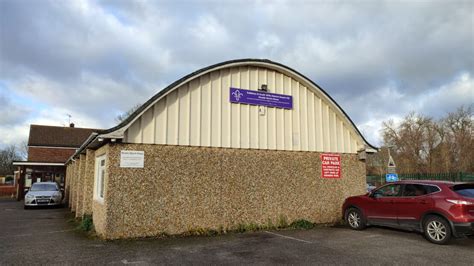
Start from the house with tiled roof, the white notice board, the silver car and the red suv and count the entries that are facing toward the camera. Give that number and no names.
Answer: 3

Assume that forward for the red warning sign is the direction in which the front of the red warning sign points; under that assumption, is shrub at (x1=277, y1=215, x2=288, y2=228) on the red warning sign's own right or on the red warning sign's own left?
on the red warning sign's own right

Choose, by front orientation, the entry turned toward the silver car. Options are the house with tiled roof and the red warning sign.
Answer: the house with tiled roof

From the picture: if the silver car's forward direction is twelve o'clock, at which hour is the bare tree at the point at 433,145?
The bare tree is roughly at 9 o'clock from the silver car.

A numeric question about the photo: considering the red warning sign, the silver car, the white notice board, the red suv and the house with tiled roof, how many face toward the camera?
4

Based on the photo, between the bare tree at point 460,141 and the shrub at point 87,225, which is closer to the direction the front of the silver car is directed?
the shrub

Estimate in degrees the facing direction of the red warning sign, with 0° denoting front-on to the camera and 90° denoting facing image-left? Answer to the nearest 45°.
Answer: approximately 0°

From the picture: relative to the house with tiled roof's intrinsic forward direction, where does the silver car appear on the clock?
The silver car is roughly at 12 o'clock from the house with tiled roof.

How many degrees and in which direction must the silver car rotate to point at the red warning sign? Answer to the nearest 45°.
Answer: approximately 45° to its left

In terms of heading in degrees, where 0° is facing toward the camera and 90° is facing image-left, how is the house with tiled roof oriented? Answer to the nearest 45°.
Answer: approximately 0°
